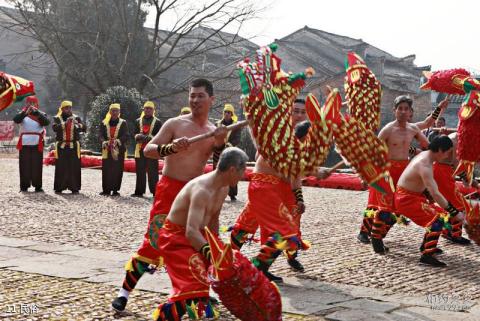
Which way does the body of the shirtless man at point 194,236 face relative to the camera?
to the viewer's right

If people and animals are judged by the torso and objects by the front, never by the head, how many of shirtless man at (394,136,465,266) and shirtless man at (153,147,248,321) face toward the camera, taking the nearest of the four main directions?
0

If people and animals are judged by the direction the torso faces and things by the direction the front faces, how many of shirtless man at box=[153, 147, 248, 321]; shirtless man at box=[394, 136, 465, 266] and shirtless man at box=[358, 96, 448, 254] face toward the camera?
1

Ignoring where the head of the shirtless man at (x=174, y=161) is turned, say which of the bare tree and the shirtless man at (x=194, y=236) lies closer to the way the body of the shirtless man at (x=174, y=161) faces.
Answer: the shirtless man

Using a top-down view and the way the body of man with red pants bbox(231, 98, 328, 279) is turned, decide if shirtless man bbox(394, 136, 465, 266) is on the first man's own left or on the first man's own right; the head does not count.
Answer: on the first man's own left

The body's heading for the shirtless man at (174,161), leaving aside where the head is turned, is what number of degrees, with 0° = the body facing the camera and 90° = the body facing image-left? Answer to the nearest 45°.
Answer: approximately 315°

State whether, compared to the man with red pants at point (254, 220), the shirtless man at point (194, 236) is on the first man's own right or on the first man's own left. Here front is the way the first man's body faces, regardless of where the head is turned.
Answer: on the first man's own right

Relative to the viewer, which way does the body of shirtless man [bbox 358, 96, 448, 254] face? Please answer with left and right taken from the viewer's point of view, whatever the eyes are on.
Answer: facing the viewer

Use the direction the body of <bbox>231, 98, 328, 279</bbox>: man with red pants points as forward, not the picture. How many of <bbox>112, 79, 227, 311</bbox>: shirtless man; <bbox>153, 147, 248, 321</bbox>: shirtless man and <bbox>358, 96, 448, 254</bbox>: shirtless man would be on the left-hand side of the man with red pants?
1

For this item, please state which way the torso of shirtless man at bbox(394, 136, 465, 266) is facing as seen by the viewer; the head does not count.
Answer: to the viewer's right

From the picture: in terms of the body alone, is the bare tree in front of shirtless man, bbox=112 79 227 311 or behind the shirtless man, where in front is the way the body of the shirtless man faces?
behind

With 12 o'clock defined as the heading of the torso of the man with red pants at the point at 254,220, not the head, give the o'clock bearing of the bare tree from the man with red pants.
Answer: The bare tree is roughly at 7 o'clock from the man with red pants.

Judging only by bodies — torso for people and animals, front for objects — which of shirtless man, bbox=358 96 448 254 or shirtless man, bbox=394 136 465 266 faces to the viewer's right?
shirtless man, bbox=394 136 465 266

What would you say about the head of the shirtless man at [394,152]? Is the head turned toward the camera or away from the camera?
toward the camera
